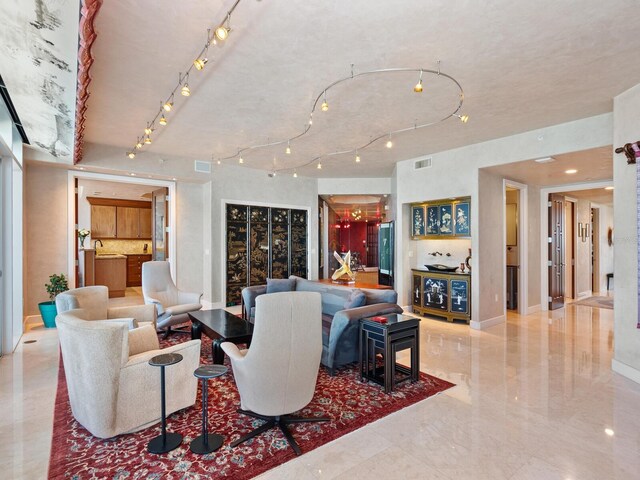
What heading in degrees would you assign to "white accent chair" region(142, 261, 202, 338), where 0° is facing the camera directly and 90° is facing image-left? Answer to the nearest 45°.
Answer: approximately 315°

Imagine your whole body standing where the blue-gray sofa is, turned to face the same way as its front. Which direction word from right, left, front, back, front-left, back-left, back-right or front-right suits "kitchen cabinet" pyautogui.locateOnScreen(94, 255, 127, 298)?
right

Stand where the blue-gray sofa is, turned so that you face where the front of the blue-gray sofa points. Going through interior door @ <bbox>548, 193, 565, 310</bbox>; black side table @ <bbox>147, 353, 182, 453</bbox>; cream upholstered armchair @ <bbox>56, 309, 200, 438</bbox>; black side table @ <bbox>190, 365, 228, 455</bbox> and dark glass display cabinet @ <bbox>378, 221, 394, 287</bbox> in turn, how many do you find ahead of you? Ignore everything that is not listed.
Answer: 3

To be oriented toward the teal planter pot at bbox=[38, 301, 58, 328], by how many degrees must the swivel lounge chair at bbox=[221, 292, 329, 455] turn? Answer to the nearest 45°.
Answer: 0° — it already faces it

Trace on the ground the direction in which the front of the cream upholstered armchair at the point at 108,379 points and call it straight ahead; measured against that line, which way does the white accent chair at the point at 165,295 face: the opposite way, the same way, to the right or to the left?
to the right

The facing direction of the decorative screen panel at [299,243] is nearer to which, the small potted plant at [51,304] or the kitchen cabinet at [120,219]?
the small potted plant

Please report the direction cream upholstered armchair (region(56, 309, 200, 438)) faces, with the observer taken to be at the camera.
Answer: facing away from the viewer and to the right of the viewer

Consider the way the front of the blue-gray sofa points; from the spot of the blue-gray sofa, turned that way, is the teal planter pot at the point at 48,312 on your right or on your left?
on your right

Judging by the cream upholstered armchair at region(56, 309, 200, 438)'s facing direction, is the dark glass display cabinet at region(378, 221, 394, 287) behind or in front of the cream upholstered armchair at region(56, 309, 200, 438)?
in front

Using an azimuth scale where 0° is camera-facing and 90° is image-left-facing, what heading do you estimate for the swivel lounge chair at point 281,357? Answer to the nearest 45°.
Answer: approximately 135°

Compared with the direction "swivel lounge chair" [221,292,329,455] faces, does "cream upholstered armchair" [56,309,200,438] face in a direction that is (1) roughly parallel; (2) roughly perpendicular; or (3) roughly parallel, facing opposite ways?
roughly perpendicular
